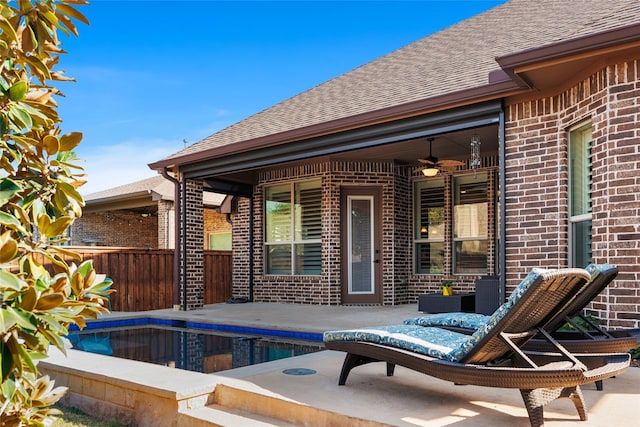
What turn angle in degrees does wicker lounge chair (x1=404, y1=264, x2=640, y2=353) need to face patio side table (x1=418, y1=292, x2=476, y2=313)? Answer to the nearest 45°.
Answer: approximately 45° to its right

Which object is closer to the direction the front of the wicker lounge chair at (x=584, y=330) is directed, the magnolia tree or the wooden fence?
the wooden fence

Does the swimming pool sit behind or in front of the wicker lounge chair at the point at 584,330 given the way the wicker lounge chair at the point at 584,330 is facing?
in front

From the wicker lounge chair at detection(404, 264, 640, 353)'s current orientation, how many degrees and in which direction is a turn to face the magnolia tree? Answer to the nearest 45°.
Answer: approximately 90° to its left

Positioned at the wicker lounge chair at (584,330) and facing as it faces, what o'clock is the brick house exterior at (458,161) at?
The brick house exterior is roughly at 1 o'clock from the wicker lounge chair.

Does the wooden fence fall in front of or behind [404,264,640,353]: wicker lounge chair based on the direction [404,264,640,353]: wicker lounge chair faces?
in front

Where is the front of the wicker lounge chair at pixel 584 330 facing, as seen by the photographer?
facing away from the viewer and to the left of the viewer
